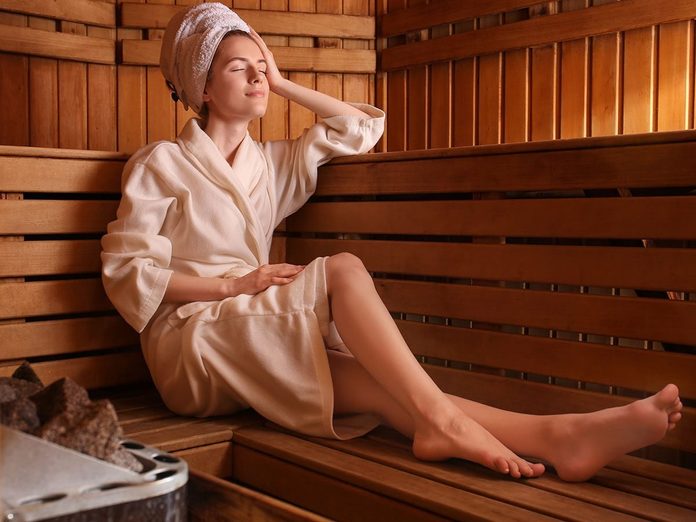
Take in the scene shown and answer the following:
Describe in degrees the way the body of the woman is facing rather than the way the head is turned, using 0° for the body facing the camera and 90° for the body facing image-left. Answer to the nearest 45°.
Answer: approximately 315°

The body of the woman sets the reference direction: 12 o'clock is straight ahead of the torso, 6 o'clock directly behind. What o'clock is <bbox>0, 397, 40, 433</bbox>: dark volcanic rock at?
The dark volcanic rock is roughly at 2 o'clock from the woman.

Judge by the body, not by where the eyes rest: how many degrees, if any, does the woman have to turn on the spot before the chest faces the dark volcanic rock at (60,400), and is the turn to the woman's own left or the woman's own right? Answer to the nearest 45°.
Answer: approximately 45° to the woman's own right
